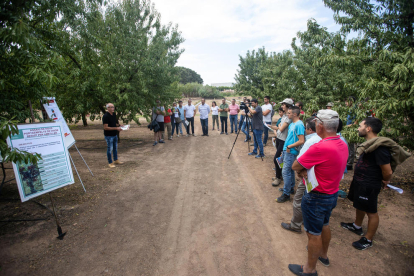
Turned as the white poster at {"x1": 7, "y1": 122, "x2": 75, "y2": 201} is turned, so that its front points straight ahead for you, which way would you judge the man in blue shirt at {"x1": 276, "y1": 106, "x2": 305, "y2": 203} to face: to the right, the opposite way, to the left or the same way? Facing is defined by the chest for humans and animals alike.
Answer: the opposite way

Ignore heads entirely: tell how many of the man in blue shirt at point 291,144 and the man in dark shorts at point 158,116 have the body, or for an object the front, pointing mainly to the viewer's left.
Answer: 1

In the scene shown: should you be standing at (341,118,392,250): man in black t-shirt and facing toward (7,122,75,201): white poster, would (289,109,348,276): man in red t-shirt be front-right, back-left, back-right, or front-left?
front-left

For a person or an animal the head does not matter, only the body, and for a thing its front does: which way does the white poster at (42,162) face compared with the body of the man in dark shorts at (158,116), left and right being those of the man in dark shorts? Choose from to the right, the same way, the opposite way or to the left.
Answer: to the left

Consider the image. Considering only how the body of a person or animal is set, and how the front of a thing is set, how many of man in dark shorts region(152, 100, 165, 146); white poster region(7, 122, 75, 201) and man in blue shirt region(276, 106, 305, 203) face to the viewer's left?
1

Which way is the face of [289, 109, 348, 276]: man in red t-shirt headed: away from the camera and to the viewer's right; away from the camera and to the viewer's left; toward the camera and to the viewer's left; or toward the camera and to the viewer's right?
away from the camera and to the viewer's left

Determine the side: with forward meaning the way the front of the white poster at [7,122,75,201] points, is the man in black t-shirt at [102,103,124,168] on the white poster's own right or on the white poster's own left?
on the white poster's own left

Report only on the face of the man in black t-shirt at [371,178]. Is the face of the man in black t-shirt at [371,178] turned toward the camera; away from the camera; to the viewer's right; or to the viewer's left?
to the viewer's left

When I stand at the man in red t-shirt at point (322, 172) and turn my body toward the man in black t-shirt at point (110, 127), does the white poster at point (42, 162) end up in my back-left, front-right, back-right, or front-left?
front-left

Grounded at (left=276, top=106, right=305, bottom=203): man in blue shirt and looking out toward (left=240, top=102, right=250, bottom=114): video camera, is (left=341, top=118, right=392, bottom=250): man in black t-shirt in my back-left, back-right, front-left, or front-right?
back-right

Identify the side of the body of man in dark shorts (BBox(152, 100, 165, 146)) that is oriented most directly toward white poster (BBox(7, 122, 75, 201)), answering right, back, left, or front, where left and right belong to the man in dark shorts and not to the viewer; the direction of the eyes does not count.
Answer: front

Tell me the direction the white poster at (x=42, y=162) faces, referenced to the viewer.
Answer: facing the viewer and to the right of the viewer

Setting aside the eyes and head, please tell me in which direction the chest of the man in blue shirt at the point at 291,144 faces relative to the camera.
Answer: to the viewer's left

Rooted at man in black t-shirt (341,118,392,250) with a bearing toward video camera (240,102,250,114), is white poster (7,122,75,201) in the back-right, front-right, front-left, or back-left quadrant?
front-left

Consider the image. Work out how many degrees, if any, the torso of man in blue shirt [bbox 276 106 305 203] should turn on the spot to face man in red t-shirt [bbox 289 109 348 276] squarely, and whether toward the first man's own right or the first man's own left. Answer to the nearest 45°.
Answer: approximately 90° to the first man's own left

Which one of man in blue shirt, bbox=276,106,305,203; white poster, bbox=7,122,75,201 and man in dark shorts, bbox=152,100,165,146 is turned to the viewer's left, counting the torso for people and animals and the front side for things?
the man in blue shirt

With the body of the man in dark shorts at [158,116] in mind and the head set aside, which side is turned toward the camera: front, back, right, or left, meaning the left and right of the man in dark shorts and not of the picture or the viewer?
front

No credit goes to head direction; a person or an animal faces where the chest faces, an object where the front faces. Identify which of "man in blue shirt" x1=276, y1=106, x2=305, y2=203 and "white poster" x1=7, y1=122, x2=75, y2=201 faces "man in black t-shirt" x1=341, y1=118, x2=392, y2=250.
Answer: the white poster

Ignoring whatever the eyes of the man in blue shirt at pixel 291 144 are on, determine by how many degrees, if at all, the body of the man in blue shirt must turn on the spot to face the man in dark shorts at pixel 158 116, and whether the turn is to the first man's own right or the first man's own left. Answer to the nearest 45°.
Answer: approximately 45° to the first man's own right

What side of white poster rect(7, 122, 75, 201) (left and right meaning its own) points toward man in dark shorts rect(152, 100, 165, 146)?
left
